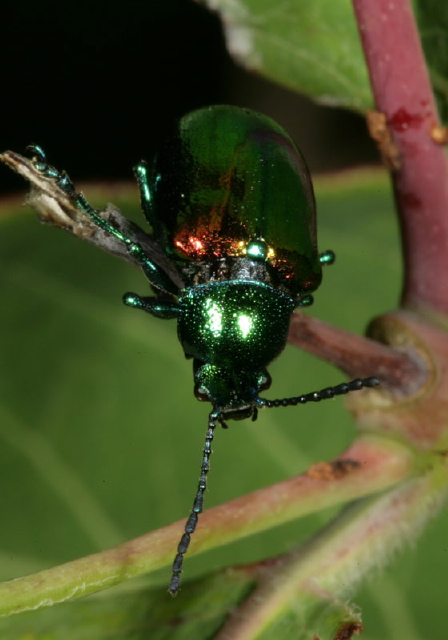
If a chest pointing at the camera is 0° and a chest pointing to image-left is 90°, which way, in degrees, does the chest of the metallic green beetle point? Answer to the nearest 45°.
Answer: approximately 0°
